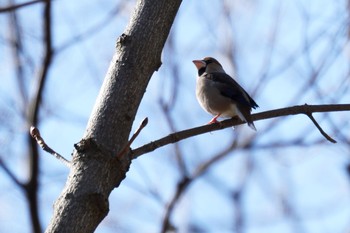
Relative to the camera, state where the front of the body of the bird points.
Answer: to the viewer's left
